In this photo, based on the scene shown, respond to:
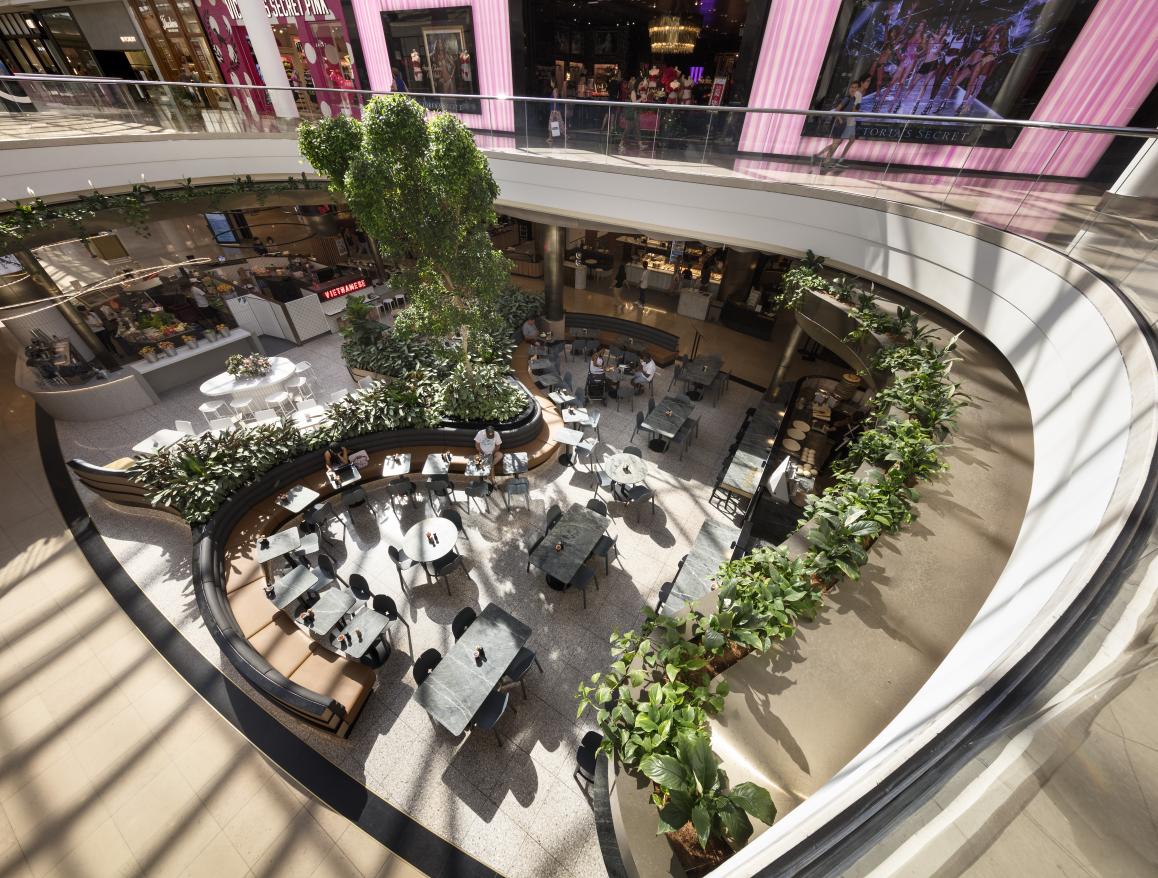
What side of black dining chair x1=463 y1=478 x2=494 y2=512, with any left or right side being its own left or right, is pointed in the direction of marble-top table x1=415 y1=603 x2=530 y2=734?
back

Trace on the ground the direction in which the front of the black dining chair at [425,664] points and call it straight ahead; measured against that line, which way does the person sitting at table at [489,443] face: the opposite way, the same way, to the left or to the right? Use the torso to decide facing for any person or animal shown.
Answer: to the right

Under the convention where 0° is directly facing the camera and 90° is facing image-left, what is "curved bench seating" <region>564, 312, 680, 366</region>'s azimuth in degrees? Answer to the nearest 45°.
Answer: approximately 45°

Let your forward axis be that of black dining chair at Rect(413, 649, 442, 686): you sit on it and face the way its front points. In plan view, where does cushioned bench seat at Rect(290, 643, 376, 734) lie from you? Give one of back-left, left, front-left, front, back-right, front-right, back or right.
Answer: back

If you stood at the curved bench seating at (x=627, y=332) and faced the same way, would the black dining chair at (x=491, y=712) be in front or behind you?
in front

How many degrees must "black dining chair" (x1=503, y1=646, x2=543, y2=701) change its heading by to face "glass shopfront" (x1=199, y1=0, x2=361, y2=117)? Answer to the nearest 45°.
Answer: approximately 45° to its right

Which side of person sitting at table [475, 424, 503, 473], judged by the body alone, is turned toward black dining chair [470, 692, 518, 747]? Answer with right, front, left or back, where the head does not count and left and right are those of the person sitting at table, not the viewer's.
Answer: front

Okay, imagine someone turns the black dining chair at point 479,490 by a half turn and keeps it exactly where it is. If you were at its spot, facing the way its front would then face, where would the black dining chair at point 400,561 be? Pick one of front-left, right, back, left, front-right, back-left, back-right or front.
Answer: front-right

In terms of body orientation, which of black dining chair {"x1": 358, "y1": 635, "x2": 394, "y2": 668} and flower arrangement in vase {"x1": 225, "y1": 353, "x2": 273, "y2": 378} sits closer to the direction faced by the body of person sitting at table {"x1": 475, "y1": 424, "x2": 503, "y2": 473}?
the black dining chair

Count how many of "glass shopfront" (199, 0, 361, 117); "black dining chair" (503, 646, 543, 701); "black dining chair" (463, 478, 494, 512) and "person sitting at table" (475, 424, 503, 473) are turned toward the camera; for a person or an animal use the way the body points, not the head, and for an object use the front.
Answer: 2

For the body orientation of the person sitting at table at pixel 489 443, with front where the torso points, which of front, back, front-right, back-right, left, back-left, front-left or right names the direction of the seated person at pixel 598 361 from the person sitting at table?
back-left

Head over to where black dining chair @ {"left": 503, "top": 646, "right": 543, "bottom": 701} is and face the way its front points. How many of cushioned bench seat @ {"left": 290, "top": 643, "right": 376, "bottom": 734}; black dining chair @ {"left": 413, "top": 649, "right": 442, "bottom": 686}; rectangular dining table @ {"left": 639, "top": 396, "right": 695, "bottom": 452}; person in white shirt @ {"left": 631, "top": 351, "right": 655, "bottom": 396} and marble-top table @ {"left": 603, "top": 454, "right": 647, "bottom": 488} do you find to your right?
3

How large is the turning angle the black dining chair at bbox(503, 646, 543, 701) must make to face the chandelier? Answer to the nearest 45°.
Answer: approximately 90° to its right

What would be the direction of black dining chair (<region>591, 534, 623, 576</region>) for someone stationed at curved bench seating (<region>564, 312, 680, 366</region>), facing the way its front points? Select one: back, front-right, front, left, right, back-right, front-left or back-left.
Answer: front-left

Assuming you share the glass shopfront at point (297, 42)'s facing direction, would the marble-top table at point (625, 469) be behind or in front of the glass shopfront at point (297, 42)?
in front

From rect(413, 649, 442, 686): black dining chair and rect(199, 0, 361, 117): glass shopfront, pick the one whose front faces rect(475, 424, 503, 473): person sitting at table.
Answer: the glass shopfront

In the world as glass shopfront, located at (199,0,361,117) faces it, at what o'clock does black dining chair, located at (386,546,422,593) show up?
The black dining chair is roughly at 12 o'clock from the glass shopfront.

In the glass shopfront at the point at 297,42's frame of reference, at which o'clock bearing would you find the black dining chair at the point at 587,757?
The black dining chair is roughly at 12 o'clock from the glass shopfront.

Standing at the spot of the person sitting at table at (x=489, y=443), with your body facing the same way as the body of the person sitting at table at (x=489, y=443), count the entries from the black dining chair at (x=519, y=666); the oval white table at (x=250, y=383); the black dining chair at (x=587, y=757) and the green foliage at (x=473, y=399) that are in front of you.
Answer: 2
